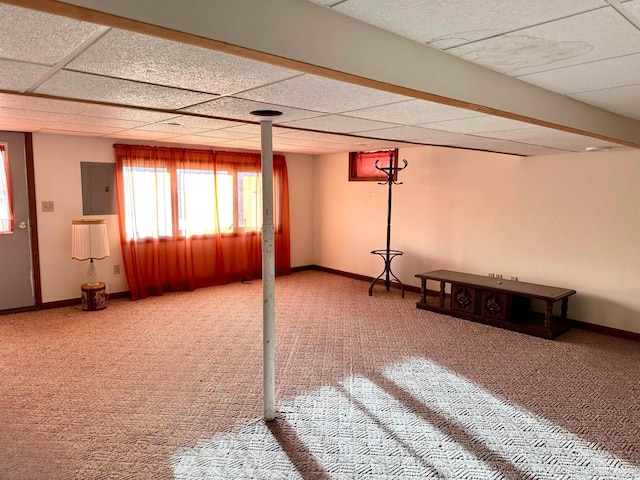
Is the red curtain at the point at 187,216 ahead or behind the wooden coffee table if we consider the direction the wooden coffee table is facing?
ahead

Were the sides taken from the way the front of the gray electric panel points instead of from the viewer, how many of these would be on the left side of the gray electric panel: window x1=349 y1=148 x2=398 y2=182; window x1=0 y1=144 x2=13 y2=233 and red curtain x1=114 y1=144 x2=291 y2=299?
2

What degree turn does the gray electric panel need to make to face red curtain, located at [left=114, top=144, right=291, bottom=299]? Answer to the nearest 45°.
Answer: approximately 90° to its left

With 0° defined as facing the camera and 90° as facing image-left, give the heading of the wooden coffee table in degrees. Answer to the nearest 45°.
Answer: approximately 45°

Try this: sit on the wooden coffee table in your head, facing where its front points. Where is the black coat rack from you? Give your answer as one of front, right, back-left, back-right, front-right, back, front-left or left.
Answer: right

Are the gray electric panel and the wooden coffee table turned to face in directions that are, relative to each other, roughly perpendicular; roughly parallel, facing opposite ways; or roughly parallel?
roughly perpendicular

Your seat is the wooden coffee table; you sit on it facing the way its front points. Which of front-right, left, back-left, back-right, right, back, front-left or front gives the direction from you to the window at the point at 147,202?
front-right

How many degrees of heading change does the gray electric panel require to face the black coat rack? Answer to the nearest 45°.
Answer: approximately 90° to its left

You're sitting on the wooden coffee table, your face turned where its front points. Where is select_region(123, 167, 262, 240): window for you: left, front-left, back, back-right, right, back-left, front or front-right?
front-right

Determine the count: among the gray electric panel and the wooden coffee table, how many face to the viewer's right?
0

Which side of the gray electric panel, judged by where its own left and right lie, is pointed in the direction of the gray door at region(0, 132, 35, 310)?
right

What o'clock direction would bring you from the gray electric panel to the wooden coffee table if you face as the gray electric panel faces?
The wooden coffee table is roughly at 10 o'clock from the gray electric panel.
